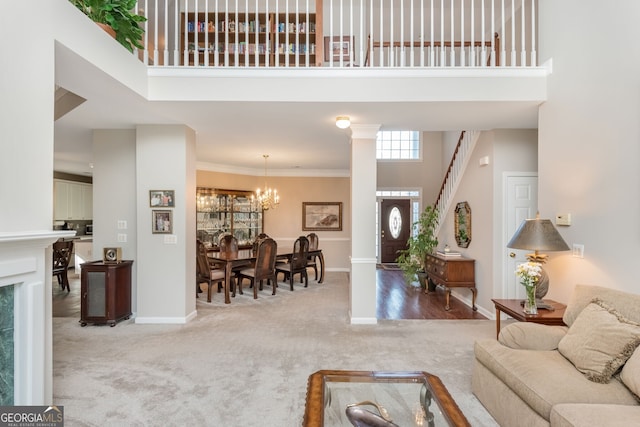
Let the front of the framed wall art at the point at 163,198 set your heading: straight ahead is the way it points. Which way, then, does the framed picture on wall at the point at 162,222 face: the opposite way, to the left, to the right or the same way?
the same way

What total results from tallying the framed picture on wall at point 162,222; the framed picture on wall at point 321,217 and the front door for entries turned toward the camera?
3

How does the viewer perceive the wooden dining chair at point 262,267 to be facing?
facing away from the viewer and to the left of the viewer

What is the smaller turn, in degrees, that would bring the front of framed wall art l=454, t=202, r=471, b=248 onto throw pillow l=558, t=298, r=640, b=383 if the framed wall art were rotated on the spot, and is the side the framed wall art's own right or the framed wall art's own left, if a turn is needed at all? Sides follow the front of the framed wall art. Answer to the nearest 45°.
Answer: approximately 45° to the framed wall art's own left

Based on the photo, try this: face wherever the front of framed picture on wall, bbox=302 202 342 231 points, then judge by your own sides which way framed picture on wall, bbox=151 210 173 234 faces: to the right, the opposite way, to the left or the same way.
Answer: the same way

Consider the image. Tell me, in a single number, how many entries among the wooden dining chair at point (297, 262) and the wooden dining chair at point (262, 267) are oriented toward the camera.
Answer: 0

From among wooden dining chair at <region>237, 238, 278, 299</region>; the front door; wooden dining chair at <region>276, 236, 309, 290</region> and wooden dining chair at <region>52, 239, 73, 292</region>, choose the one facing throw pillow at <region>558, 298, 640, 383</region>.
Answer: the front door

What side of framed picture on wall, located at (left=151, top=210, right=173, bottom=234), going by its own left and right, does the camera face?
front

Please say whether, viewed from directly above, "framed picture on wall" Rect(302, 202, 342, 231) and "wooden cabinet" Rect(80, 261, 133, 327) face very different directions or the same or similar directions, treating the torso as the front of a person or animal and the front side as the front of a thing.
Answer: same or similar directions

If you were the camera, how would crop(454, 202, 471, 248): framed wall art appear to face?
facing the viewer and to the left of the viewer

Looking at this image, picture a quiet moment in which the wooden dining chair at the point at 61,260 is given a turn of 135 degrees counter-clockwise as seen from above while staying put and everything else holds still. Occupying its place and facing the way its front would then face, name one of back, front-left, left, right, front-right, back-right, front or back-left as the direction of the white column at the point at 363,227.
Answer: front-left

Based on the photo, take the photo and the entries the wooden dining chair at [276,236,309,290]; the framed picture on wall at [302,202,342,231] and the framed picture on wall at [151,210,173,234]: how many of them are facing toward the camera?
2

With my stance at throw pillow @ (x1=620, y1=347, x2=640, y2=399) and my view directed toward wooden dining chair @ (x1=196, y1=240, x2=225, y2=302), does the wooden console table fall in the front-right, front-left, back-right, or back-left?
front-right

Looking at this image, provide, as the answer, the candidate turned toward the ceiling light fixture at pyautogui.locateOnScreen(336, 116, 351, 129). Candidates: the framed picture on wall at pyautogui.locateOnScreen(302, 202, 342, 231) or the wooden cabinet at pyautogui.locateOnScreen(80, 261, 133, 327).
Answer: the framed picture on wall

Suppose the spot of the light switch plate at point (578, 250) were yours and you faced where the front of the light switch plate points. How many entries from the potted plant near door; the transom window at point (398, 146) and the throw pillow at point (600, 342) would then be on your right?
2
